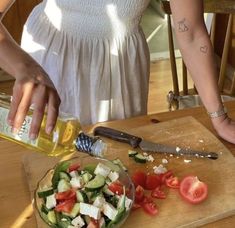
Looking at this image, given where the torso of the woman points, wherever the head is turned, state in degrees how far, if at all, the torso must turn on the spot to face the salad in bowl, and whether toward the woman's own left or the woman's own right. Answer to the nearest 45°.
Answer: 0° — they already face it

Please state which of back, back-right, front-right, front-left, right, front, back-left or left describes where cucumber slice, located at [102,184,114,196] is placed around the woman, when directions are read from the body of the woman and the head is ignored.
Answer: front

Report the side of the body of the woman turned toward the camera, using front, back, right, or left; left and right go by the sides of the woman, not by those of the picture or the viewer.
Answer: front

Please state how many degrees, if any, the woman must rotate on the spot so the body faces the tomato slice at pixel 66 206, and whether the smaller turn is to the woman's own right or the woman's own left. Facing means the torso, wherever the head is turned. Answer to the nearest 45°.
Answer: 0° — they already face it

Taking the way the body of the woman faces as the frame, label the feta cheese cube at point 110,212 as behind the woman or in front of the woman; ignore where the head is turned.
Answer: in front

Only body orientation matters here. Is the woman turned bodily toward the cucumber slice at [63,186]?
yes

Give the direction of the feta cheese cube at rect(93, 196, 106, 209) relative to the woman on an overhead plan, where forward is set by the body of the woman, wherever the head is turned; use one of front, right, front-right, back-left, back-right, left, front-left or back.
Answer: front

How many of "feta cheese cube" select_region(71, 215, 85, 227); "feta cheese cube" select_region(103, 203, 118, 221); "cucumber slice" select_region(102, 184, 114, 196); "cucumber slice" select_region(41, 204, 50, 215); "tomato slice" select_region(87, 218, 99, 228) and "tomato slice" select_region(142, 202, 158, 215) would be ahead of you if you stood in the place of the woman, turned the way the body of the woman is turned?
6

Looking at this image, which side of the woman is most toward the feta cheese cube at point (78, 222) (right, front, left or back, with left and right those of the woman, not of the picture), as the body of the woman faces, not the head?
front

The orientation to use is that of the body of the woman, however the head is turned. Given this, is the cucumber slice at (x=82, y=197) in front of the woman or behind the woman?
in front

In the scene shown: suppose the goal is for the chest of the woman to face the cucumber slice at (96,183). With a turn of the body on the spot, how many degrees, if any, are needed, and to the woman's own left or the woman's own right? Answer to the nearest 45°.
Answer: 0° — they already face it

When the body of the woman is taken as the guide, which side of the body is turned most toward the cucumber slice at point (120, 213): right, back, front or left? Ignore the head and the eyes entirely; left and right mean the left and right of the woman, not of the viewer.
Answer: front

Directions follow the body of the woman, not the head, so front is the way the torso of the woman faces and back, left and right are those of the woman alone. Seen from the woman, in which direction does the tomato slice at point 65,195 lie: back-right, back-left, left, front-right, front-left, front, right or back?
front

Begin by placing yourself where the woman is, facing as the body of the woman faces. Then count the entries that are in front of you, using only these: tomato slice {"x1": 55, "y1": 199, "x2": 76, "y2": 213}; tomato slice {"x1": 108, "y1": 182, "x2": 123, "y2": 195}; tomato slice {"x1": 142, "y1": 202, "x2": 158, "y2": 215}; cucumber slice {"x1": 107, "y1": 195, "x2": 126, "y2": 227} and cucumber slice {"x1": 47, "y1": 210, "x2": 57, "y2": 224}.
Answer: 5
